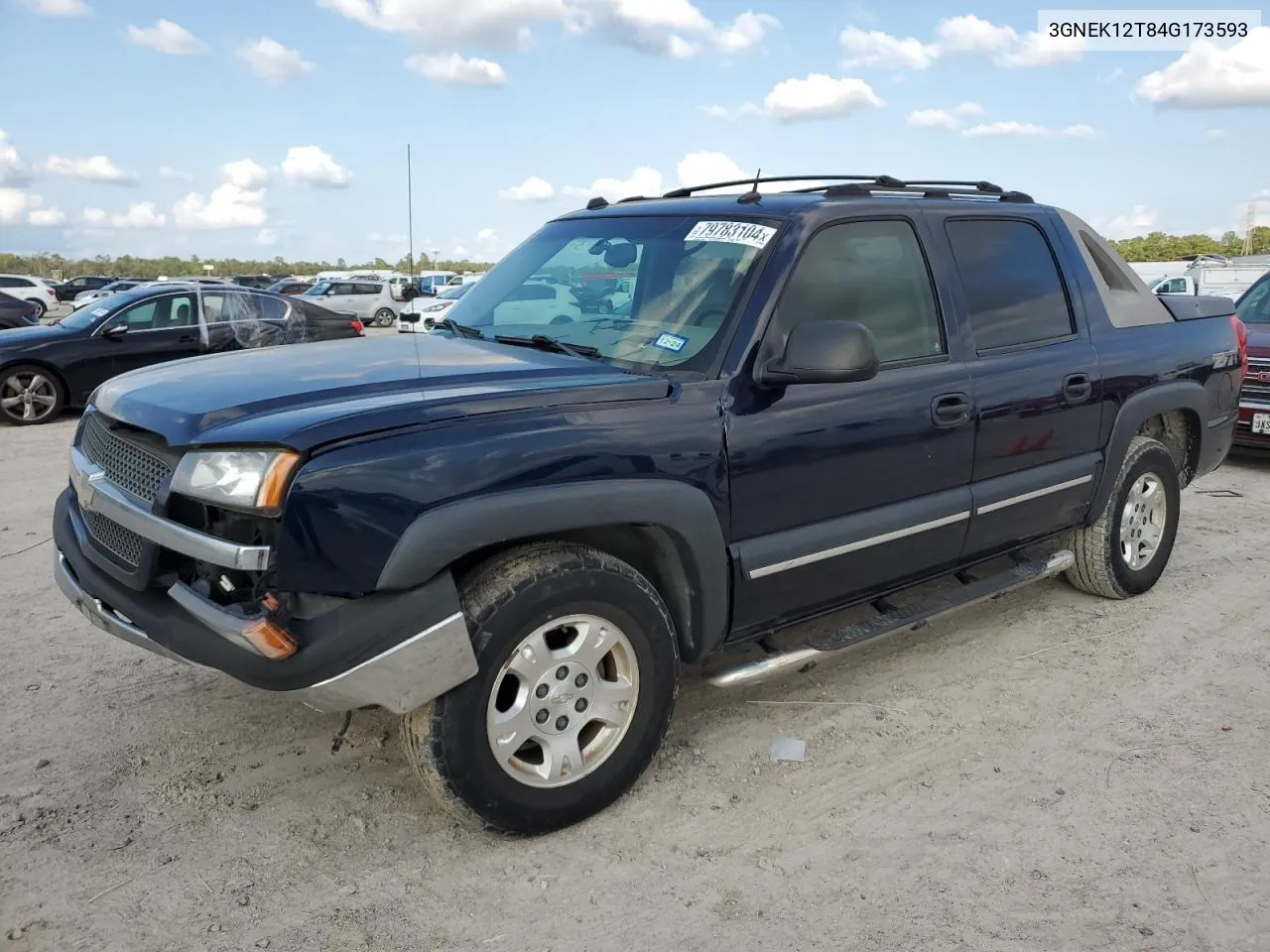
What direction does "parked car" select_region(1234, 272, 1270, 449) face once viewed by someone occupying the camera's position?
facing the viewer

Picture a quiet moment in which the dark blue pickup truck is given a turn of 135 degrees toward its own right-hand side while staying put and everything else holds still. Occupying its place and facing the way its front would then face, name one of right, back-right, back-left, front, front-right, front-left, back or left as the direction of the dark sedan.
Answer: front-left

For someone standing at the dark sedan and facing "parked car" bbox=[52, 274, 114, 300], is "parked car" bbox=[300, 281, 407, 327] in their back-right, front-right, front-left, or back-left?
front-right

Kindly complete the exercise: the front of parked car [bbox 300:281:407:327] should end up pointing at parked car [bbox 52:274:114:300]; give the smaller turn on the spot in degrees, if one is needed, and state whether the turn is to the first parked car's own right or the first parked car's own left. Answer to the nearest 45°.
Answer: approximately 45° to the first parked car's own right

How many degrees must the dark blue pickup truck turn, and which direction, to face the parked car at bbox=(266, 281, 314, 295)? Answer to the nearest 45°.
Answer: approximately 135° to its right

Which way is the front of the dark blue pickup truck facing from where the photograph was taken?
facing the viewer and to the left of the viewer

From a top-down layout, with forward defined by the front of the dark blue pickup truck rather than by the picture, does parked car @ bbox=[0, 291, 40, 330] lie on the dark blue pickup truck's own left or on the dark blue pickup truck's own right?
on the dark blue pickup truck's own right

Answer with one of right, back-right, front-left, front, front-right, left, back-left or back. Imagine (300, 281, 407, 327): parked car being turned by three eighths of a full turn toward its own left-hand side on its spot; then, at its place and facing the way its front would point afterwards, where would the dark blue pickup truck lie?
front-right

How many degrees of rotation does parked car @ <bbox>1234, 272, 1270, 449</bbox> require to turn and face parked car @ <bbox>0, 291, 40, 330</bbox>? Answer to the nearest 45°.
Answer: approximately 90° to its right

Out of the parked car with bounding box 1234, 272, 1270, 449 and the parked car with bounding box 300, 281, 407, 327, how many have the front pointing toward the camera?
1

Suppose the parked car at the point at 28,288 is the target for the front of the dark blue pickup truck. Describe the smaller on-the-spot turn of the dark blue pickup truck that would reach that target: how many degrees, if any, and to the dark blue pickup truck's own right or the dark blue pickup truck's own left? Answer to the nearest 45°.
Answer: approximately 90° to the dark blue pickup truck's own right

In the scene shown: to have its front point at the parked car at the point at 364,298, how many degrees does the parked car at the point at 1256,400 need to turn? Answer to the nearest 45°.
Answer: approximately 135° to its right

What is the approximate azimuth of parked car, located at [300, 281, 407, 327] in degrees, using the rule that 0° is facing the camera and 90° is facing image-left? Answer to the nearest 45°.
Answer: approximately 90°
